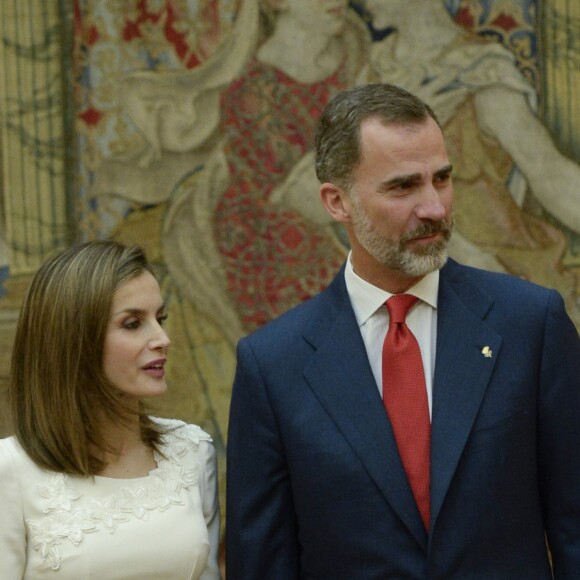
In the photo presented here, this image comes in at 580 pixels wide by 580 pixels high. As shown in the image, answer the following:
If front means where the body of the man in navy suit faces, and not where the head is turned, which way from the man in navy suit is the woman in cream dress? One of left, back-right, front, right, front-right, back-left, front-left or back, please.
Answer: right

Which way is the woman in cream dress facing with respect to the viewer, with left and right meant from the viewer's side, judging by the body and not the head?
facing the viewer and to the right of the viewer

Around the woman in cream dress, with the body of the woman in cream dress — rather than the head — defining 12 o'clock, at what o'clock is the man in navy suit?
The man in navy suit is roughly at 11 o'clock from the woman in cream dress.

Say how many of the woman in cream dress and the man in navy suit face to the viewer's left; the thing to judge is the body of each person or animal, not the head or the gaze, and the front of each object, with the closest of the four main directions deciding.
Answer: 0

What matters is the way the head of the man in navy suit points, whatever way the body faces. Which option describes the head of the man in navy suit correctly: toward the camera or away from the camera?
toward the camera

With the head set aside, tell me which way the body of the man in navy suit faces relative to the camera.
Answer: toward the camera
